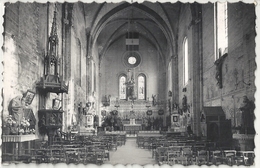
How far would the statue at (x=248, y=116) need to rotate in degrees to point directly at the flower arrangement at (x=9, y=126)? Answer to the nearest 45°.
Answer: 0° — it already faces it

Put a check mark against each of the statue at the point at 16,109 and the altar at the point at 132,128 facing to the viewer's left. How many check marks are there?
0

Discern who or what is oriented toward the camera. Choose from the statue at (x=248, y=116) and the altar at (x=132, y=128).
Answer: the altar

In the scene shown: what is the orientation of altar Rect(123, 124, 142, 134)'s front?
toward the camera

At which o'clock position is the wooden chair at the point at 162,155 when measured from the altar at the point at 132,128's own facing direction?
The wooden chair is roughly at 12 o'clock from the altar.

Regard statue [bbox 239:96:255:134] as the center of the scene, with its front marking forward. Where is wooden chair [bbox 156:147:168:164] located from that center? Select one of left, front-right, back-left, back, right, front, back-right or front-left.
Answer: front

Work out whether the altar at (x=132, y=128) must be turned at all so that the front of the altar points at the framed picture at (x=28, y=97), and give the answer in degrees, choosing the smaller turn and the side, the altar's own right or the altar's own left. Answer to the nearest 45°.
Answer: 0° — it already faces it

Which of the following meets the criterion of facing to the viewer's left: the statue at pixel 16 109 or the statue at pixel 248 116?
the statue at pixel 248 116

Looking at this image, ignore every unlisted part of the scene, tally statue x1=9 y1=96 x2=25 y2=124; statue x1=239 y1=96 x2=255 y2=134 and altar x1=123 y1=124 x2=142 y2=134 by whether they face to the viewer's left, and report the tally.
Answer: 1

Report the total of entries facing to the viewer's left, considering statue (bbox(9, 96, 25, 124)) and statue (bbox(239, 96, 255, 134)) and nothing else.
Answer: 1

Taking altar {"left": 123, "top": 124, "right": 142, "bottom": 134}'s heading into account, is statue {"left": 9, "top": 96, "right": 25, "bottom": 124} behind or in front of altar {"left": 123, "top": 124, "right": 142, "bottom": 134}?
in front

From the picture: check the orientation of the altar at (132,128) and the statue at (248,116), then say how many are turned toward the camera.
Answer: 1

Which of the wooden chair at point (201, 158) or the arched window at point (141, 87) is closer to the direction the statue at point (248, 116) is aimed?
the wooden chair

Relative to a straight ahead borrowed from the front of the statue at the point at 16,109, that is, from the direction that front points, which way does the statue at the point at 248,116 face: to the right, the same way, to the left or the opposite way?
the opposite way

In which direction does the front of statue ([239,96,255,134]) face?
to the viewer's left
